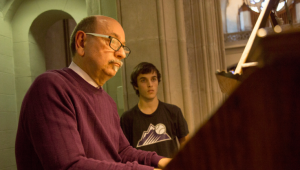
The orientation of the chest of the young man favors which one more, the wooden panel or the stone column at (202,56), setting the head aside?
the wooden panel

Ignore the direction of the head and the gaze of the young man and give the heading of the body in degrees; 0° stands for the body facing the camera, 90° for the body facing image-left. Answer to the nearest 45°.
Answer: approximately 0°

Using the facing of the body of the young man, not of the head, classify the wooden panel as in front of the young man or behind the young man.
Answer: in front

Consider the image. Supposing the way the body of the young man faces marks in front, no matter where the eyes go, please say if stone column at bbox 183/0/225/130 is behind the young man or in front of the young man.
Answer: behind

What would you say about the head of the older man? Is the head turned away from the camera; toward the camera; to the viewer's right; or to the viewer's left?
to the viewer's right

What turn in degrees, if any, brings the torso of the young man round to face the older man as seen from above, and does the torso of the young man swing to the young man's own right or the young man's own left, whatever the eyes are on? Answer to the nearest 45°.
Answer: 0° — they already face them

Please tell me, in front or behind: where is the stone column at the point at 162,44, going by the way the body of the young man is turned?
behind
